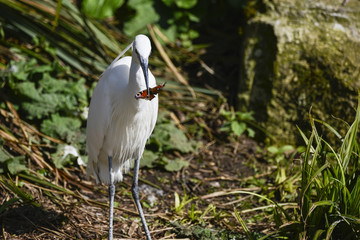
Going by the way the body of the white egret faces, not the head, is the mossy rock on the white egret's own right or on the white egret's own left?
on the white egret's own left

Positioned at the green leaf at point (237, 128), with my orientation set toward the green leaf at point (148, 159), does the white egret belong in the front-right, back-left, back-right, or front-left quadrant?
front-left

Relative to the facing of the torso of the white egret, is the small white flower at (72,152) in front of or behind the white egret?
behind

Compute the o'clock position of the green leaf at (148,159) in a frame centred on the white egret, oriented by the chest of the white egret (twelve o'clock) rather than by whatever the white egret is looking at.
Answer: The green leaf is roughly at 8 o'clock from the white egret.

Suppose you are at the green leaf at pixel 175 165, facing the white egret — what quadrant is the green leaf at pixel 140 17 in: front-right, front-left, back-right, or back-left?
back-right

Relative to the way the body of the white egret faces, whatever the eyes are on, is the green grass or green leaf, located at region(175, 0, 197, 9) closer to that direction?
the green grass

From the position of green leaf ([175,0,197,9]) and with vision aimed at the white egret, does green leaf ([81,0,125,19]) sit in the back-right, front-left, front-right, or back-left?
front-right

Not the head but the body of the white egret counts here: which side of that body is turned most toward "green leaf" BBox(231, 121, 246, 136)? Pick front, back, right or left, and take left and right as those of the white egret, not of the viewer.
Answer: left

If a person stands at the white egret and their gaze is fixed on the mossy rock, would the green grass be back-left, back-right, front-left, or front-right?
front-right

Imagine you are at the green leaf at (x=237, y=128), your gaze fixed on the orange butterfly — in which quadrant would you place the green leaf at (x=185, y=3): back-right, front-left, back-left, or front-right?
back-right

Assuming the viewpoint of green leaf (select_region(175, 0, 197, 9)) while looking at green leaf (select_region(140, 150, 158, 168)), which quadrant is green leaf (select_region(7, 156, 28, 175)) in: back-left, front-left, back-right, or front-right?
front-right

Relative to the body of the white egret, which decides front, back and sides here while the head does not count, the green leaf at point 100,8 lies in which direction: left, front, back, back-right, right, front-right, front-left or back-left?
back-left

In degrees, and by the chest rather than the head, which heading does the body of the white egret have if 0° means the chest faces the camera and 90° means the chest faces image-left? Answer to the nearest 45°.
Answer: approximately 315°

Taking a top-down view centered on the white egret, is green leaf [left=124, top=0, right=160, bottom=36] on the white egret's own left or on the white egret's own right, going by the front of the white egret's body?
on the white egret's own left

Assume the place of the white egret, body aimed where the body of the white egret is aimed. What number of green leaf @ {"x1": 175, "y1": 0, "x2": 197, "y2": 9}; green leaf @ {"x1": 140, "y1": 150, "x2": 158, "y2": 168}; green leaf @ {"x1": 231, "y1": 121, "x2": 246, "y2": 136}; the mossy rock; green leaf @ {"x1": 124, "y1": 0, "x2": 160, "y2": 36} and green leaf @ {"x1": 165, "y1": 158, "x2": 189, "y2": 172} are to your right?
0
